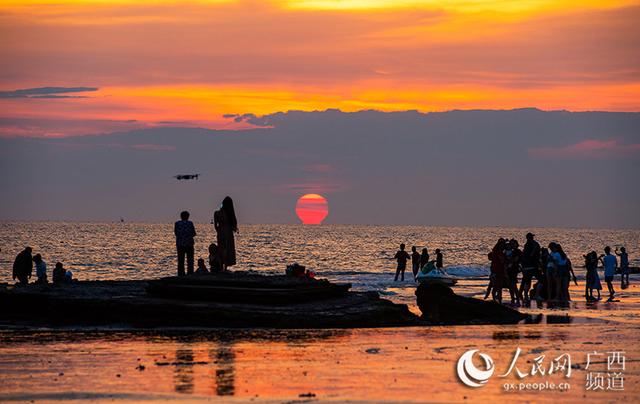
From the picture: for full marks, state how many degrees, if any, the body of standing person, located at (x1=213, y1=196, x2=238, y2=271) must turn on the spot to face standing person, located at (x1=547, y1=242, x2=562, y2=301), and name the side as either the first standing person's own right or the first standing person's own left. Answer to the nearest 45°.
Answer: approximately 45° to the first standing person's own right

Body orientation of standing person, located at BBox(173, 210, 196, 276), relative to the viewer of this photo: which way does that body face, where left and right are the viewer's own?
facing away from the viewer

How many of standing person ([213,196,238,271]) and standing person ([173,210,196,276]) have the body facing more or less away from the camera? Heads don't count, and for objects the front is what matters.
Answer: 2

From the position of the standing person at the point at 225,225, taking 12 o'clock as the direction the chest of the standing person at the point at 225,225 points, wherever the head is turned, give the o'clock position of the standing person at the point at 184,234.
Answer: the standing person at the point at 184,234 is roughly at 10 o'clock from the standing person at the point at 225,225.

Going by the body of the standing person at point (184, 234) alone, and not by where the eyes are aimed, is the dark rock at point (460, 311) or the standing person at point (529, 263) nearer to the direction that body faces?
the standing person

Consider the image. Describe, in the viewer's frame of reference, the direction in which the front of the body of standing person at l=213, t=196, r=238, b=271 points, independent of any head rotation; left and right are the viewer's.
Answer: facing away from the viewer

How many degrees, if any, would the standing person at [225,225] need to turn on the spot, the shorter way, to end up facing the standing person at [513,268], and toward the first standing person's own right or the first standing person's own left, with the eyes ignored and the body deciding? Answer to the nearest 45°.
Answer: approximately 45° to the first standing person's own right

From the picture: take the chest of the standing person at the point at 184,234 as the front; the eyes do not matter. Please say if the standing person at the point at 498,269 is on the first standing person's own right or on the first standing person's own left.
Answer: on the first standing person's own right
